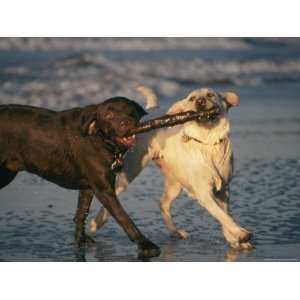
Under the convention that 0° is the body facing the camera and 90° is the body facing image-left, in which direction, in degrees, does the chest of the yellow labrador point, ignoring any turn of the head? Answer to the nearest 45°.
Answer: approximately 315°

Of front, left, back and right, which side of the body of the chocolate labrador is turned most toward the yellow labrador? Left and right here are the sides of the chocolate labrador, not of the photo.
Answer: front

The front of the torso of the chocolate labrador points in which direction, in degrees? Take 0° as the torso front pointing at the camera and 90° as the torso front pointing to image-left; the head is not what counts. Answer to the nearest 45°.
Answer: approximately 270°

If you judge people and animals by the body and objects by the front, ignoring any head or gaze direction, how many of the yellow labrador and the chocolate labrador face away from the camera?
0
